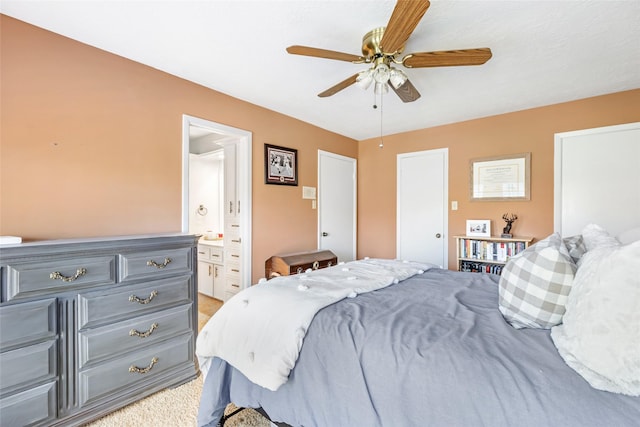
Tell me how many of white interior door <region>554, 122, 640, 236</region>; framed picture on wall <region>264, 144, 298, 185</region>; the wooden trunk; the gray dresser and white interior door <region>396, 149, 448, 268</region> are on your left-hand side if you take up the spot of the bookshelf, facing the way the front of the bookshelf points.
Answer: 1

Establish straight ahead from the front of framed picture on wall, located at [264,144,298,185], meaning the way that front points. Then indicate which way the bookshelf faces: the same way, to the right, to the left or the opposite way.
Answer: to the right

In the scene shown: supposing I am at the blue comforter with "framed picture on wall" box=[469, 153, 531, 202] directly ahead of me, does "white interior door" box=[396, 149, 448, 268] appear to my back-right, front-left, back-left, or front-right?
front-left

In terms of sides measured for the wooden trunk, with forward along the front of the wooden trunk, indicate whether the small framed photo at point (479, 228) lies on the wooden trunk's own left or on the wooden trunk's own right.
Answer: on the wooden trunk's own left

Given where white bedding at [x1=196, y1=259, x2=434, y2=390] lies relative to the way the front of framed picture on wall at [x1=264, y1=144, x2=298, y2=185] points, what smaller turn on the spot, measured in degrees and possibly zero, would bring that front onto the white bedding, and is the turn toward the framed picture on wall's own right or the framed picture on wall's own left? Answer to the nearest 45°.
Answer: approximately 45° to the framed picture on wall's own right

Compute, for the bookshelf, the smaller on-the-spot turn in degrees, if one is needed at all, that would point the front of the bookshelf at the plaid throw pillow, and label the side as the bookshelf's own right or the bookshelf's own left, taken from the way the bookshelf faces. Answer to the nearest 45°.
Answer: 0° — it already faces it

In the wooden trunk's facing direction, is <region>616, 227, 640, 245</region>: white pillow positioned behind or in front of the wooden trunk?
in front

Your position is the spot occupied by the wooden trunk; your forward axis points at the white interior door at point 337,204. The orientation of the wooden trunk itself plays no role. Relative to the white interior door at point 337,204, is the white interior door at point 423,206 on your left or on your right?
right

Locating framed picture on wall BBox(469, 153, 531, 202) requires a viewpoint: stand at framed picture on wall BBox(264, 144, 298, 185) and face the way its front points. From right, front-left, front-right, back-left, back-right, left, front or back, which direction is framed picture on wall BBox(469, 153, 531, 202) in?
front-left

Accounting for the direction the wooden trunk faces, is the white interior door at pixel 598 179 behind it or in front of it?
in front

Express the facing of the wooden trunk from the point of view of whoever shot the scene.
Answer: facing the viewer and to the right of the viewer

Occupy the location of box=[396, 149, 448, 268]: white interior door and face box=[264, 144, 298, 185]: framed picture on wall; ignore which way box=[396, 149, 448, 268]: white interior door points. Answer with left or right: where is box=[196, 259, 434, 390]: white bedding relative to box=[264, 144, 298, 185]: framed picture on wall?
left

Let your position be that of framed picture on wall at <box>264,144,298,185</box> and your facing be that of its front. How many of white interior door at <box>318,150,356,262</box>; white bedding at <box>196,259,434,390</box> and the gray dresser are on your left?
1

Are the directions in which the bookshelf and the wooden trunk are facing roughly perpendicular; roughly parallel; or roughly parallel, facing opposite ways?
roughly perpendicular

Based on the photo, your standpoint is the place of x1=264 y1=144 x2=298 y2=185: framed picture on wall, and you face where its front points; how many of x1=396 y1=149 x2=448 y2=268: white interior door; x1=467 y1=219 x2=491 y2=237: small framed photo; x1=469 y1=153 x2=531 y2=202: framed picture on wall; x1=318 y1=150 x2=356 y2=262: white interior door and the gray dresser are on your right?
1

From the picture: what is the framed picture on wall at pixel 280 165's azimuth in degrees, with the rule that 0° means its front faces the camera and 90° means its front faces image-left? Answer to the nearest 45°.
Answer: approximately 315°

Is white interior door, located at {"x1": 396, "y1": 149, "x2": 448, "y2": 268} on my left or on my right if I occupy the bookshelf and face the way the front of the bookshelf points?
on my right

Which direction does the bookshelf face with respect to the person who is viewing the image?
facing the viewer
